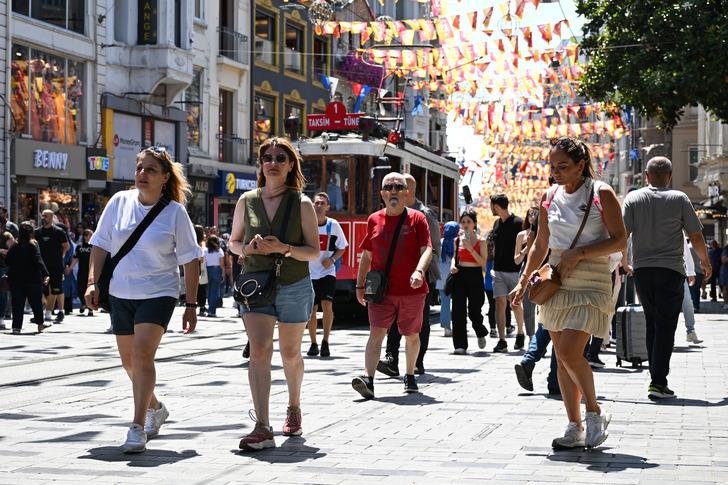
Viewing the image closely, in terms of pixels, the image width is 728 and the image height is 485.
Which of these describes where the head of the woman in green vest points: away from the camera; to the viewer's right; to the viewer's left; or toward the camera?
toward the camera

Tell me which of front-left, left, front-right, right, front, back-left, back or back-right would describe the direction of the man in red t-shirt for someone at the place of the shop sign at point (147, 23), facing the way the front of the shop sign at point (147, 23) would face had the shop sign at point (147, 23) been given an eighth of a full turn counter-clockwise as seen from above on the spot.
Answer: front-right

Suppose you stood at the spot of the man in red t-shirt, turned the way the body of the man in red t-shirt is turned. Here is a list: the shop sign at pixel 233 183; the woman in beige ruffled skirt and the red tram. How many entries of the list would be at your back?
2

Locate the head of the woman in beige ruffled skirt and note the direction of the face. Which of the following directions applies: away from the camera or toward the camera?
toward the camera

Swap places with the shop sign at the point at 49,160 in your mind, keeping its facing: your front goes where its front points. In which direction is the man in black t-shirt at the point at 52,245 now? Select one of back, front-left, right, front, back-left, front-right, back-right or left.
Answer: front-right

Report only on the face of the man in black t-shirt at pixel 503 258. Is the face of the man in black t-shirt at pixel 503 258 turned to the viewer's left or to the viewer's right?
to the viewer's left

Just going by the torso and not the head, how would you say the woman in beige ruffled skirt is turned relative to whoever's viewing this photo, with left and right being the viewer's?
facing the viewer and to the left of the viewer

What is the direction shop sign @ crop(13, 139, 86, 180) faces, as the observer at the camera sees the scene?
facing the viewer and to the right of the viewer

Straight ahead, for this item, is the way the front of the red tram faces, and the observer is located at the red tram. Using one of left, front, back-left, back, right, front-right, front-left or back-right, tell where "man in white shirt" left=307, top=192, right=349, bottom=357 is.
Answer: front-left

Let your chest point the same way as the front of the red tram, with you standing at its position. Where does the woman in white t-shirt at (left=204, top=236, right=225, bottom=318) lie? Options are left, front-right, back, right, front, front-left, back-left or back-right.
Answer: right

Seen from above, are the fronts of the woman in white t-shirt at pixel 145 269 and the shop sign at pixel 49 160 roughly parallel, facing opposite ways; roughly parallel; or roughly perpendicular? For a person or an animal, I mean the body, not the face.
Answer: roughly perpendicular

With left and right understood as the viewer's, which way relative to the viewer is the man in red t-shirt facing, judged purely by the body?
facing the viewer

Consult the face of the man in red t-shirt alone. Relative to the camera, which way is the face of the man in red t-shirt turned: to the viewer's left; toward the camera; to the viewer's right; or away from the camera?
toward the camera
